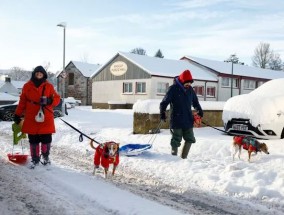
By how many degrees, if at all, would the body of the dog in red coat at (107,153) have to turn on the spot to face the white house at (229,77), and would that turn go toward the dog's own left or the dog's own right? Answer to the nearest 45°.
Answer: approximately 135° to the dog's own left

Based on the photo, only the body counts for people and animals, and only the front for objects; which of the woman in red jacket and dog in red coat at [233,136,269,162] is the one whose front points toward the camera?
the woman in red jacket

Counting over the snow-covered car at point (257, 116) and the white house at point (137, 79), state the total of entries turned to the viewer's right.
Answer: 0

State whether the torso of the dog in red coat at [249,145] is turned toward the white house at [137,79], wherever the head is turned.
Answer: no

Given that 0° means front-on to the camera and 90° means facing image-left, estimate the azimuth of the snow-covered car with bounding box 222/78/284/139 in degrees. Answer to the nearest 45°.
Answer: approximately 45°

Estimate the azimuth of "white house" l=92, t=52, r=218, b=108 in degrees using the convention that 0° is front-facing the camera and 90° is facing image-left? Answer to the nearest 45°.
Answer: approximately 45°

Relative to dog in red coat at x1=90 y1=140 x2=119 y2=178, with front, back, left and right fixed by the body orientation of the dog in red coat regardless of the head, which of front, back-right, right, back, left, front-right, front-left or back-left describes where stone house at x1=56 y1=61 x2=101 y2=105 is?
back-left

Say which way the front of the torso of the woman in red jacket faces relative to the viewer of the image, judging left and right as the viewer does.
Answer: facing the viewer

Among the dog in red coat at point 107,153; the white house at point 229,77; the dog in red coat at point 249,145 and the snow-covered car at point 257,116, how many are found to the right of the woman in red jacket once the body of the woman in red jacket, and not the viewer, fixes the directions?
0

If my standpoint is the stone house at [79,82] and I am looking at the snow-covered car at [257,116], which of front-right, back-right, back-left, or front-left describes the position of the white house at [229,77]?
front-left

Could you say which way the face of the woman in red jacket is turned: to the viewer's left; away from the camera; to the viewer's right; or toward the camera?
toward the camera

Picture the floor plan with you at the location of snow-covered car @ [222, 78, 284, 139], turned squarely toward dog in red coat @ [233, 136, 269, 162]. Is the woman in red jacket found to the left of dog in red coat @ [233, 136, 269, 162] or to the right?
right

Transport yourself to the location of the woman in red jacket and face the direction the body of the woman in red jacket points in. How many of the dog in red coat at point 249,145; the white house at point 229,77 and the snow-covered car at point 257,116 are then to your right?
0

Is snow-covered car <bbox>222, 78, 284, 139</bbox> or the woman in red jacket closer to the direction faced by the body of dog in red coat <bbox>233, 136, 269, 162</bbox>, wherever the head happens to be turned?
the snow-covered car

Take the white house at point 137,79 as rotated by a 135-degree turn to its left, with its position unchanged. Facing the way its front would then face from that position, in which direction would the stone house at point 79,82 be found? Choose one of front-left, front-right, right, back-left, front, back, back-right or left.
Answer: back-left

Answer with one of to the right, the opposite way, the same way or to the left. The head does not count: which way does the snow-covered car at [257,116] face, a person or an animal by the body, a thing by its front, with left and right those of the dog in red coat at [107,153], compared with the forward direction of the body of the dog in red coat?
to the right

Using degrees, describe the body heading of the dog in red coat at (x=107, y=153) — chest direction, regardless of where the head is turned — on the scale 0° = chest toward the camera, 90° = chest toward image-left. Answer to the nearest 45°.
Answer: approximately 315°

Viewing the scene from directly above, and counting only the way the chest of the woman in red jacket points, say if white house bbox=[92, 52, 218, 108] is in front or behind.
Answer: behind

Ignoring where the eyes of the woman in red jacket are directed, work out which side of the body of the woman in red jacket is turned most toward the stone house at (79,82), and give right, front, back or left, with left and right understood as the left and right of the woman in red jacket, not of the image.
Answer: back
